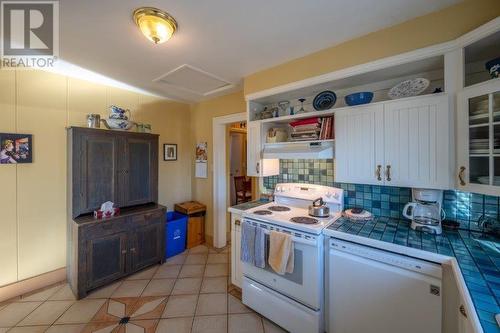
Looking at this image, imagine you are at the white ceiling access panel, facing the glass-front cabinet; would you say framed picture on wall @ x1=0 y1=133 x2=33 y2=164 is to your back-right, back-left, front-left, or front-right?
back-right

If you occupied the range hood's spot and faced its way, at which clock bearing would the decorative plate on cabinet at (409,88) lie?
The decorative plate on cabinet is roughly at 8 o'clock from the range hood.

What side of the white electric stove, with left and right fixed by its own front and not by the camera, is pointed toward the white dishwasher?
left

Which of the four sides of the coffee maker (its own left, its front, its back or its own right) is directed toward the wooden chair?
right

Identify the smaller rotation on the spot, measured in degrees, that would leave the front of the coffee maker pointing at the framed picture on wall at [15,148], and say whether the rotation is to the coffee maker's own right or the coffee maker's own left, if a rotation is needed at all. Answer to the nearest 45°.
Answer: approximately 45° to the coffee maker's own right

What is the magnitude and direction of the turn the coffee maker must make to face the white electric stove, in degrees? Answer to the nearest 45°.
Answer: approximately 45° to its right

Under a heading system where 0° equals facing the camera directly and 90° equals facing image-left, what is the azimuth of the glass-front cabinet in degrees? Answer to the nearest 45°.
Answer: approximately 45°

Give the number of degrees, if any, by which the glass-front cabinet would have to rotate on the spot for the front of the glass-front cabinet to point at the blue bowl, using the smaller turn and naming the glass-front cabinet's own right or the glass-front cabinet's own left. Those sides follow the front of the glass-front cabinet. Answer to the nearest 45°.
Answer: approximately 45° to the glass-front cabinet's own right

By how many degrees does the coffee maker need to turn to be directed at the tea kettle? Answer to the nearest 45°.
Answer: approximately 90° to its right

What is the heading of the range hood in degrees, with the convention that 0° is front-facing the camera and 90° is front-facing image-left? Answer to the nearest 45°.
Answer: approximately 45°
